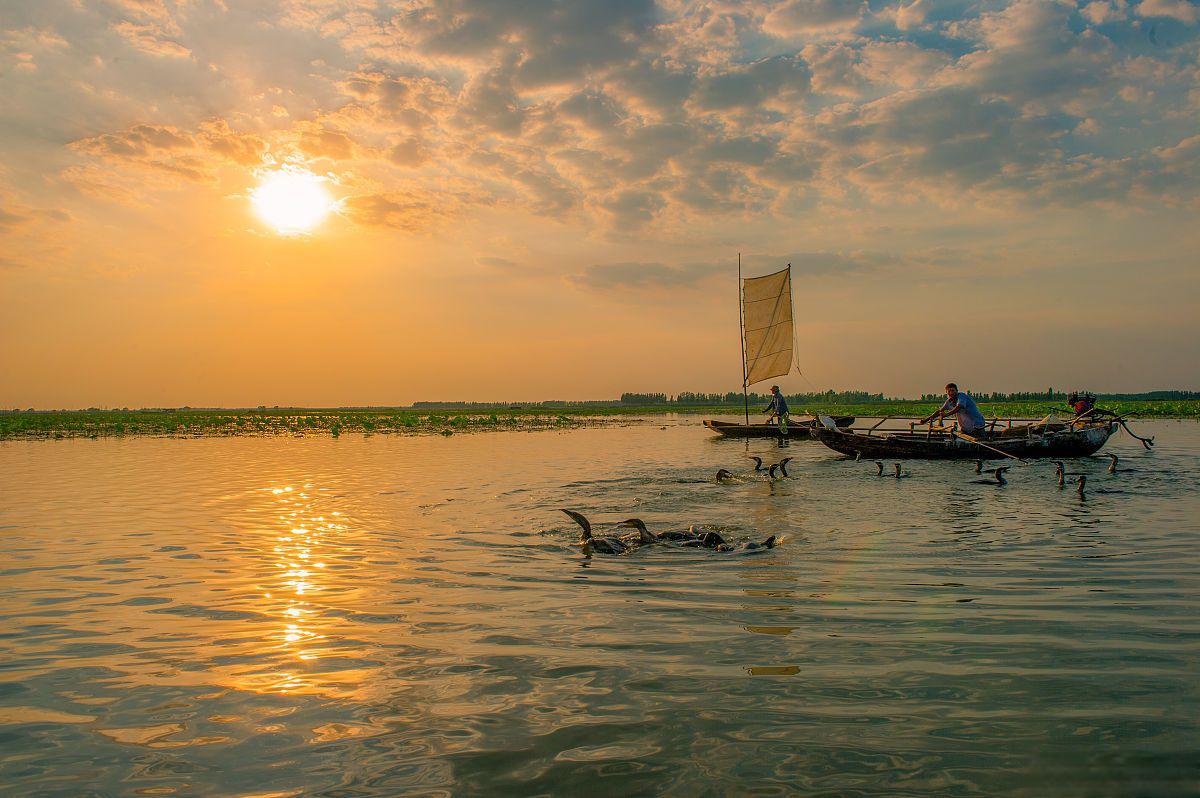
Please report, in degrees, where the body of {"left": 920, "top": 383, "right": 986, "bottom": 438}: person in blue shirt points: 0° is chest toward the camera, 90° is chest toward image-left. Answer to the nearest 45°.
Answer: approximately 45°

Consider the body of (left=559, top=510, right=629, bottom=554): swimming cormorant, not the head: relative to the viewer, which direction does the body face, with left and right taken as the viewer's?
facing to the left of the viewer

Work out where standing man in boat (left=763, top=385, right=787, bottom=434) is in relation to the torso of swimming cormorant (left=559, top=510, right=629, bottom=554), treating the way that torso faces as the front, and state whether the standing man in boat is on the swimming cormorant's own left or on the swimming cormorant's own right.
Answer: on the swimming cormorant's own right

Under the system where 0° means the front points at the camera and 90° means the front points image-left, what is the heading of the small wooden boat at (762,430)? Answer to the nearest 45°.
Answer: approximately 90°

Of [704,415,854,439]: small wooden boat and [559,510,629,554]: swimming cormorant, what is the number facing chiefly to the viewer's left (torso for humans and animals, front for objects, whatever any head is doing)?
2

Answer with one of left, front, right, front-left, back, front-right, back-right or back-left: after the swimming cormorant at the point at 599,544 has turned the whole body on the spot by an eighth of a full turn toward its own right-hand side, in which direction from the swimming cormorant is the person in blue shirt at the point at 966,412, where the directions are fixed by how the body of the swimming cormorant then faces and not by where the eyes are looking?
right

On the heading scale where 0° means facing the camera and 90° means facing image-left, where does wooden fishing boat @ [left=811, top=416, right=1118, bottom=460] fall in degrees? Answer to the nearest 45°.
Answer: approximately 90°

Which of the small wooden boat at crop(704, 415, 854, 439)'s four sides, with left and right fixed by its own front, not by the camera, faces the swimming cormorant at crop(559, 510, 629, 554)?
left
